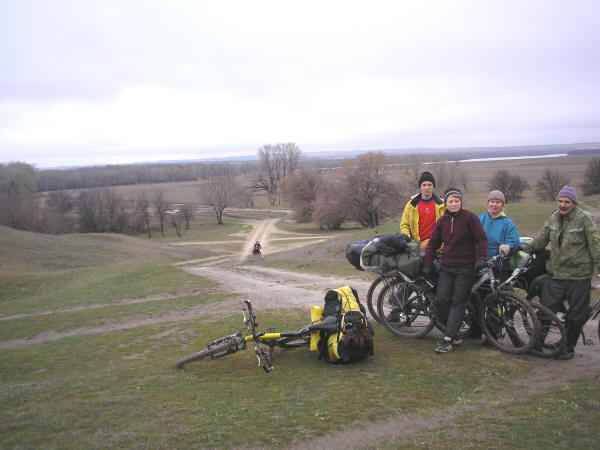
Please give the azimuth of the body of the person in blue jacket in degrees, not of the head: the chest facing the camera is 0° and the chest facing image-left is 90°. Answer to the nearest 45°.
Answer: approximately 0°

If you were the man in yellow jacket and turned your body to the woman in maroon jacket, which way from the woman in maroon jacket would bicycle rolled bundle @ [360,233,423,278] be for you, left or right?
right

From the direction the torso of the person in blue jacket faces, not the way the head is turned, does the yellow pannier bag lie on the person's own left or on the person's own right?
on the person's own right

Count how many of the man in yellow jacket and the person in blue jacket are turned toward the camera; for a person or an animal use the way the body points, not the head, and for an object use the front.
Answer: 2

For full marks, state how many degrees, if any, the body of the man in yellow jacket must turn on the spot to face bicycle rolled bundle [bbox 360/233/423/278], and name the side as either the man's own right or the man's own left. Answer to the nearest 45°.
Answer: approximately 45° to the man's own right
